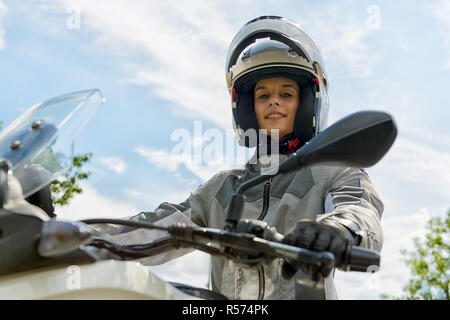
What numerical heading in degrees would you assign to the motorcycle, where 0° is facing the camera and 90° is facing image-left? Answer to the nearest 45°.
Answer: approximately 45°
